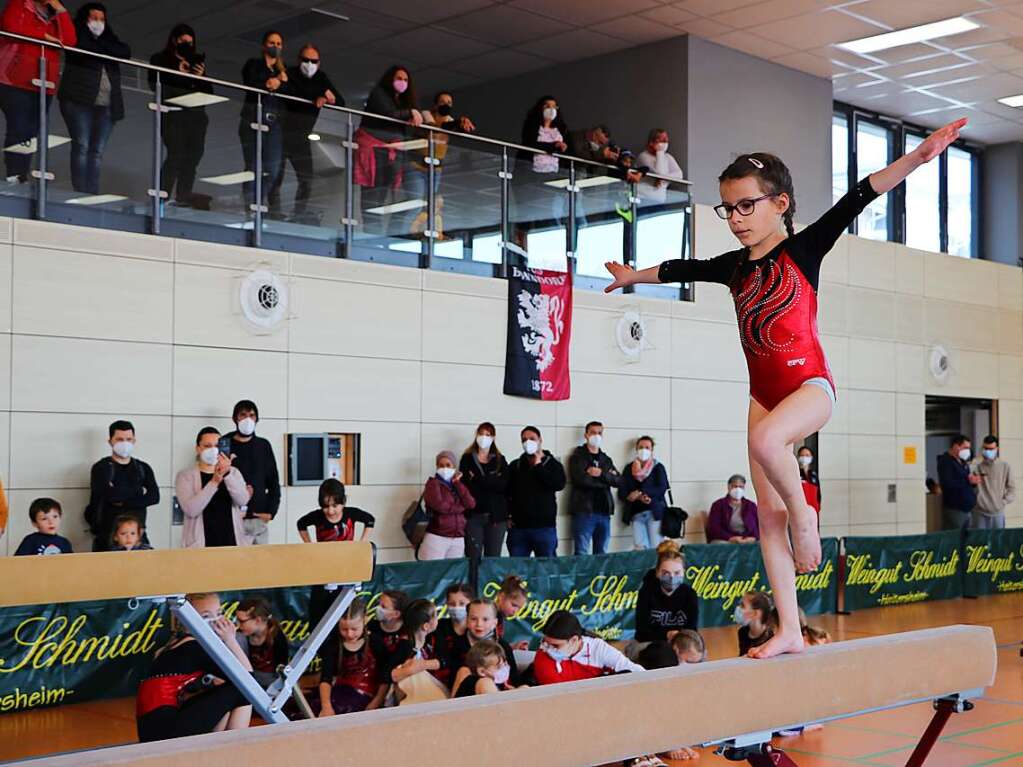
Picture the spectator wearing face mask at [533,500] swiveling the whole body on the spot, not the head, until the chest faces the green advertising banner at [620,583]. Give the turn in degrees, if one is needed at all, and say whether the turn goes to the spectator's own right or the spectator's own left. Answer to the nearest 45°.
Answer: approximately 45° to the spectator's own left

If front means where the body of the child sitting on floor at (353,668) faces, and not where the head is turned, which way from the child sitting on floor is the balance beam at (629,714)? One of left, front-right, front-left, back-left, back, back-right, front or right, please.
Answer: front

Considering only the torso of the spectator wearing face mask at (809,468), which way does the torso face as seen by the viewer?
toward the camera

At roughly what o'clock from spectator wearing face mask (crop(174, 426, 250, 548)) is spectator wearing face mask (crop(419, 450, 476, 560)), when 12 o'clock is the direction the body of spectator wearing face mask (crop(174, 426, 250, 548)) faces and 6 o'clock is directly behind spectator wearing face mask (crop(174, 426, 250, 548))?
spectator wearing face mask (crop(419, 450, 476, 560)) is roughly at 8 o'clock from spectator wearing face mask (crop(174, 426, 250, 548)).

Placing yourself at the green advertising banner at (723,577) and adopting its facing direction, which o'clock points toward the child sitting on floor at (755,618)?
The child sitting on floor is roughly at 12 o'clock from the green advertising banner.

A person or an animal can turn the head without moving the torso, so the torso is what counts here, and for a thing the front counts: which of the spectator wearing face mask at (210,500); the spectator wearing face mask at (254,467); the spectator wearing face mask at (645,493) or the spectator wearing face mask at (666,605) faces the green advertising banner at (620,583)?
the spectator wearing face mask at (645,493)

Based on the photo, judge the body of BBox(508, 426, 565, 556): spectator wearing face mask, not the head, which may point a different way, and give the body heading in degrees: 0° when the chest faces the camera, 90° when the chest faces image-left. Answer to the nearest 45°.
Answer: approximately 0°

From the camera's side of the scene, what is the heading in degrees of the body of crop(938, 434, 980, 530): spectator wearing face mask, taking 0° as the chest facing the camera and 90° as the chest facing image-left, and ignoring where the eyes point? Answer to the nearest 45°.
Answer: approximately 315°

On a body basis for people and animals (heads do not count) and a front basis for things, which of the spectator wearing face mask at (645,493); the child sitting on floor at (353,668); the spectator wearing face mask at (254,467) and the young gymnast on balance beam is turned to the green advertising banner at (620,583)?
the spectator wearing face mask at (645,493)

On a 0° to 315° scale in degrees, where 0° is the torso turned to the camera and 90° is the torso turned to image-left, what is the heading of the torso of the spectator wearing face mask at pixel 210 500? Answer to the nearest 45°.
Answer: approximately 0°

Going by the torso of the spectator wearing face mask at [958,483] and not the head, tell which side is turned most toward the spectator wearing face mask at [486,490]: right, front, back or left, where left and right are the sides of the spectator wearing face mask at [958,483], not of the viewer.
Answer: right

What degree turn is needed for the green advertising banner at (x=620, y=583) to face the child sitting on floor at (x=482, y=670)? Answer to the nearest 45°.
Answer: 0° — it already faces them

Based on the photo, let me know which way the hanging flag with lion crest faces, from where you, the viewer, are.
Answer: facing the viewer

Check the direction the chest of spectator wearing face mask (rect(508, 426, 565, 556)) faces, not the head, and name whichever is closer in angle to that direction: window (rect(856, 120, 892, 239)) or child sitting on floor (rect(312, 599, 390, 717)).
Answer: the child sitting on floor

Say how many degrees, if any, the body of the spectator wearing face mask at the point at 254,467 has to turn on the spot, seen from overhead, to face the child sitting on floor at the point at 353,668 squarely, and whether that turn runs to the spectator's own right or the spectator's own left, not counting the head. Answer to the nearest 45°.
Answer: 0° — they already face them
